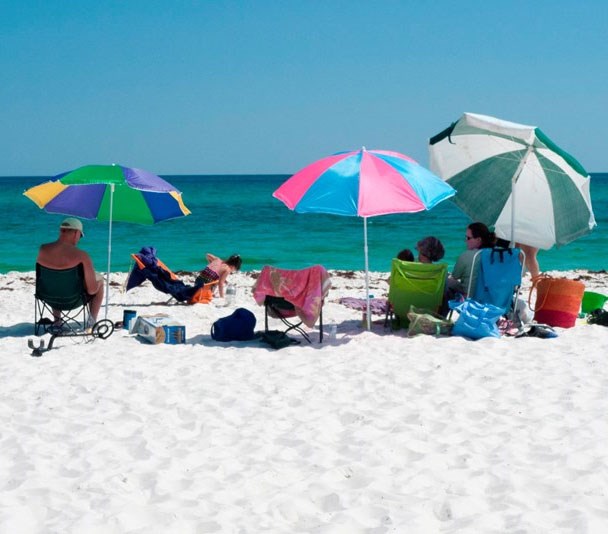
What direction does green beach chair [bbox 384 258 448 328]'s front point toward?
away from the camera

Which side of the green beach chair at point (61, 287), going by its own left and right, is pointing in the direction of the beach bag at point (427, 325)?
right

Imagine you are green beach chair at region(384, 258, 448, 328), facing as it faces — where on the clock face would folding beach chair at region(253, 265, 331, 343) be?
The folding beach chair is roughly at 8 o'clock from the green beach chair.

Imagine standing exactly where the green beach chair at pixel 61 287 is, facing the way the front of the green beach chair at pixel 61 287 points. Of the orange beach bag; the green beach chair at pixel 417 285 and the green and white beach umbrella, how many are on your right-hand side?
3

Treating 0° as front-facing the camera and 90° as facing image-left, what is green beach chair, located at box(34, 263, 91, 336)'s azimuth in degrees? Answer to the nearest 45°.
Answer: approximately 180°

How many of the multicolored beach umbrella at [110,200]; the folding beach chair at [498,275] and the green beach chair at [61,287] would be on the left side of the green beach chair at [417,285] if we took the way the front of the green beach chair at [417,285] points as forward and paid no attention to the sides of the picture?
2

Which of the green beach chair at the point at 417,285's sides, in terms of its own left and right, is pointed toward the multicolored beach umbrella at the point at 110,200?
left

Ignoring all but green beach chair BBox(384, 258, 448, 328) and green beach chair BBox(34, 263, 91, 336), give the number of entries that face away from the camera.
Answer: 2
